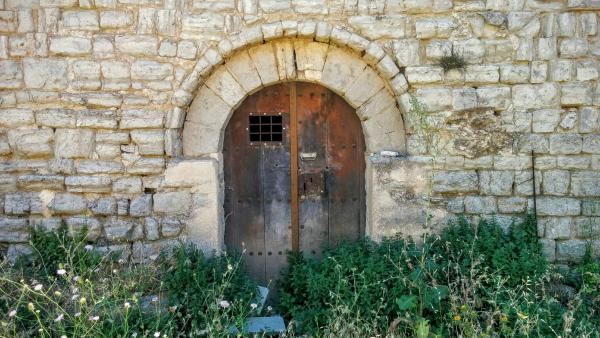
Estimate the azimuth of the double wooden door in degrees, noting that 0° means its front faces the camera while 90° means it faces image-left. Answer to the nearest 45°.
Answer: approximately 0°
